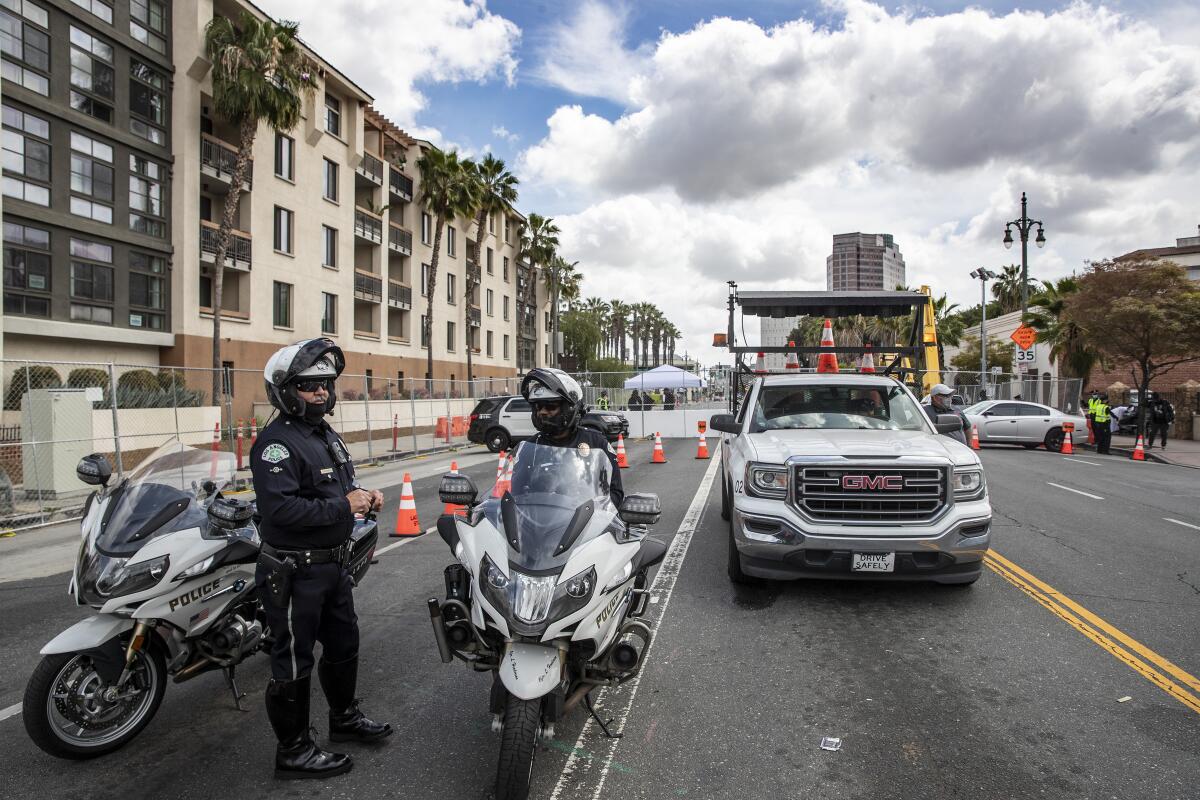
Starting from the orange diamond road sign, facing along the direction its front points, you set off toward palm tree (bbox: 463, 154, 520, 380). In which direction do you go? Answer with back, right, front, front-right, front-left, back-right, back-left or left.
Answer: right

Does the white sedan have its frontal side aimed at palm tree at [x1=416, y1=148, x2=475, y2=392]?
yes

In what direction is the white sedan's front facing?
to the viewer's left

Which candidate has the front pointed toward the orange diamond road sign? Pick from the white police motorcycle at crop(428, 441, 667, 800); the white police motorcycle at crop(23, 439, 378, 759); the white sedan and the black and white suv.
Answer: the black and white suv

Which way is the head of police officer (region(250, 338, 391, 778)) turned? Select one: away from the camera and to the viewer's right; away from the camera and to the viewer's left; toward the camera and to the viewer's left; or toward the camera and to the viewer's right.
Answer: toward the camera and to the viewer's right

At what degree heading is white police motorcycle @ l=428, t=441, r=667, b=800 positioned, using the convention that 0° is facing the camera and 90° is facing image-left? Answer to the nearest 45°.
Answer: approximately 0°

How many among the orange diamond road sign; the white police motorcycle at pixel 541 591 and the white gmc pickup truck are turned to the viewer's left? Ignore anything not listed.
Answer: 0

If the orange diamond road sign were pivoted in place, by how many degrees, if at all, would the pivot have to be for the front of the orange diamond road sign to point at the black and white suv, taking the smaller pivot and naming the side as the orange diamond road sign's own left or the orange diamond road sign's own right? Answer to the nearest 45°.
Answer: approximately 45° to the orange diamond road sign's own right

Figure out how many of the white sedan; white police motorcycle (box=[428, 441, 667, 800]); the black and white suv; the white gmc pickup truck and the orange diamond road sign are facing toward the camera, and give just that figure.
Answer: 3

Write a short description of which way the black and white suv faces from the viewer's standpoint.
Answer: facing to the right of the viewer

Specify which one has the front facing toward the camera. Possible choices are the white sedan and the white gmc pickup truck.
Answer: the white gmc pickup truck

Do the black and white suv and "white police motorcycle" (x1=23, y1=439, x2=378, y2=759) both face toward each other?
no

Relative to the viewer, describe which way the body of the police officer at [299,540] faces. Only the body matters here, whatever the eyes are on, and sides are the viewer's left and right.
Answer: facing the viewer and to the right of the viewer

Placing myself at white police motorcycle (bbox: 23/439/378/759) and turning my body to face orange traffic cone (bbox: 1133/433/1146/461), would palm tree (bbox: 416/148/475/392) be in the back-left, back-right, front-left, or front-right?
front-left

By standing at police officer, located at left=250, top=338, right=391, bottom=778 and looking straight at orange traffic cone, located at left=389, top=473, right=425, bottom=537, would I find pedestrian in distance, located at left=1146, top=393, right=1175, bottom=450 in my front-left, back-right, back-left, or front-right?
front-right

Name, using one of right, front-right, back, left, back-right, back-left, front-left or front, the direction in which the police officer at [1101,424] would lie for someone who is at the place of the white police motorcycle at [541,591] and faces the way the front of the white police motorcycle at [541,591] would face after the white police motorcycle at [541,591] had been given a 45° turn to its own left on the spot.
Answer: left

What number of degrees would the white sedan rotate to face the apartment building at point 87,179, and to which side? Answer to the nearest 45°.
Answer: approximately 45° to its left

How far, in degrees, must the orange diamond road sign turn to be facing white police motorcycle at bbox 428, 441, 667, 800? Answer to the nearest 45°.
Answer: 0° — it already faces it

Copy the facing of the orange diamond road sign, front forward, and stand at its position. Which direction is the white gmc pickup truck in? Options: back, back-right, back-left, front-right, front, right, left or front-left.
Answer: front
